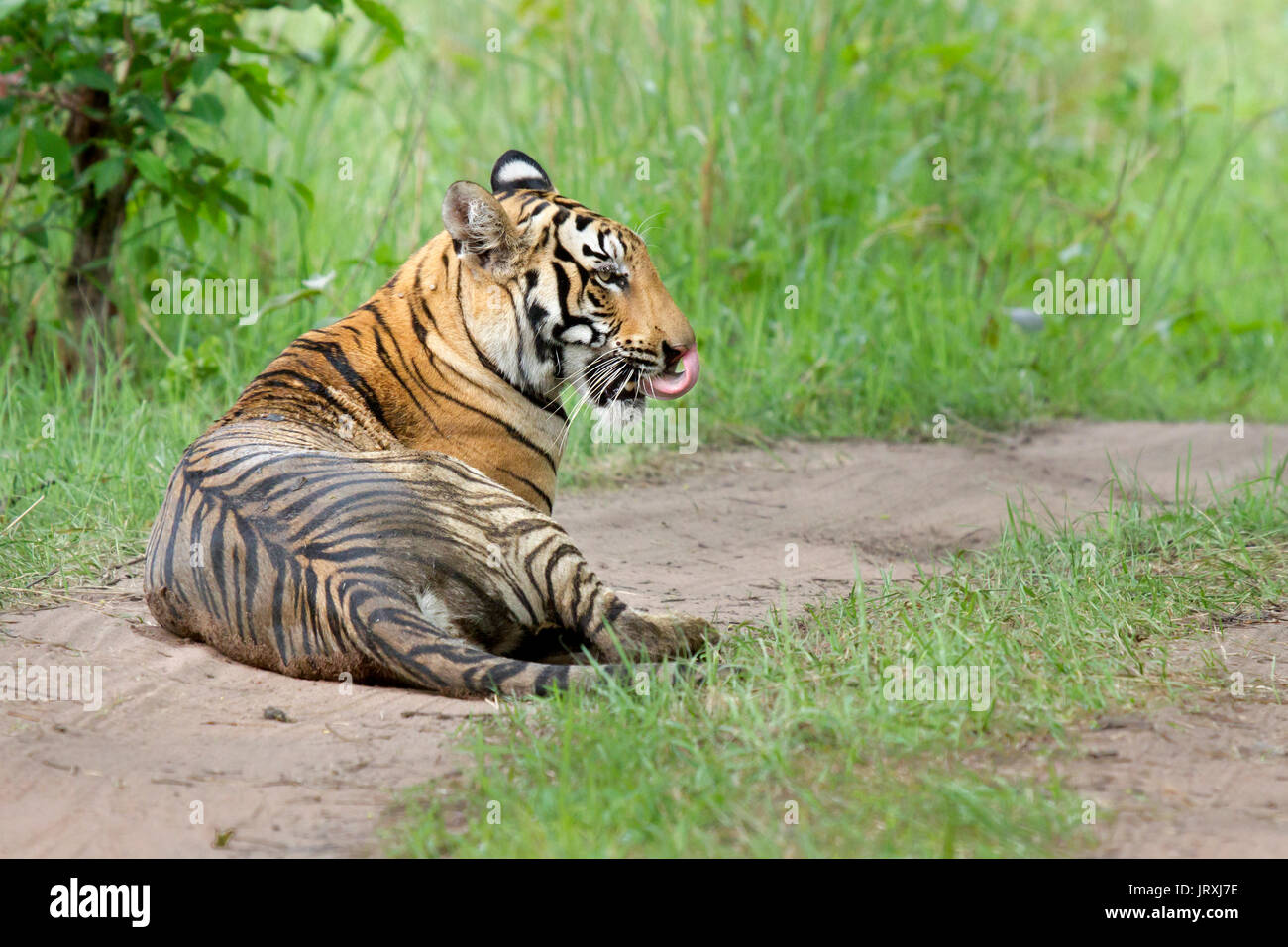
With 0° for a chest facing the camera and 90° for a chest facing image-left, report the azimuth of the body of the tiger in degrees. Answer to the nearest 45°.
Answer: approximately 225°
